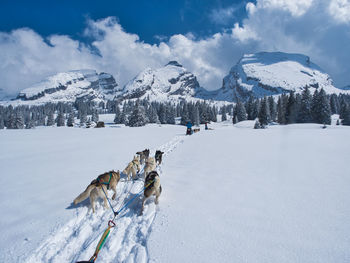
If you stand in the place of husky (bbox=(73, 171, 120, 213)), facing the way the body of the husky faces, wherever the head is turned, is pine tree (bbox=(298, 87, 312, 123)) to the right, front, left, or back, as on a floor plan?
front

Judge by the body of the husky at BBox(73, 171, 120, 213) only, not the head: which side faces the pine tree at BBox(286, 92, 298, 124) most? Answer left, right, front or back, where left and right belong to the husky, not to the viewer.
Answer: front

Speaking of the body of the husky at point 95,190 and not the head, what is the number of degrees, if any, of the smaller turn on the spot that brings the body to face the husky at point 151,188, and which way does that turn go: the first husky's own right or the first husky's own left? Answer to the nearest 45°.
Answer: approximately 45° to the first husky's own right

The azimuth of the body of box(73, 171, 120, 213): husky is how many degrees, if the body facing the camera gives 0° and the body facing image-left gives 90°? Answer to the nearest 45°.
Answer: approximately 225°

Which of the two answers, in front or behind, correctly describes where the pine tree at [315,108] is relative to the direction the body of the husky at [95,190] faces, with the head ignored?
in front
